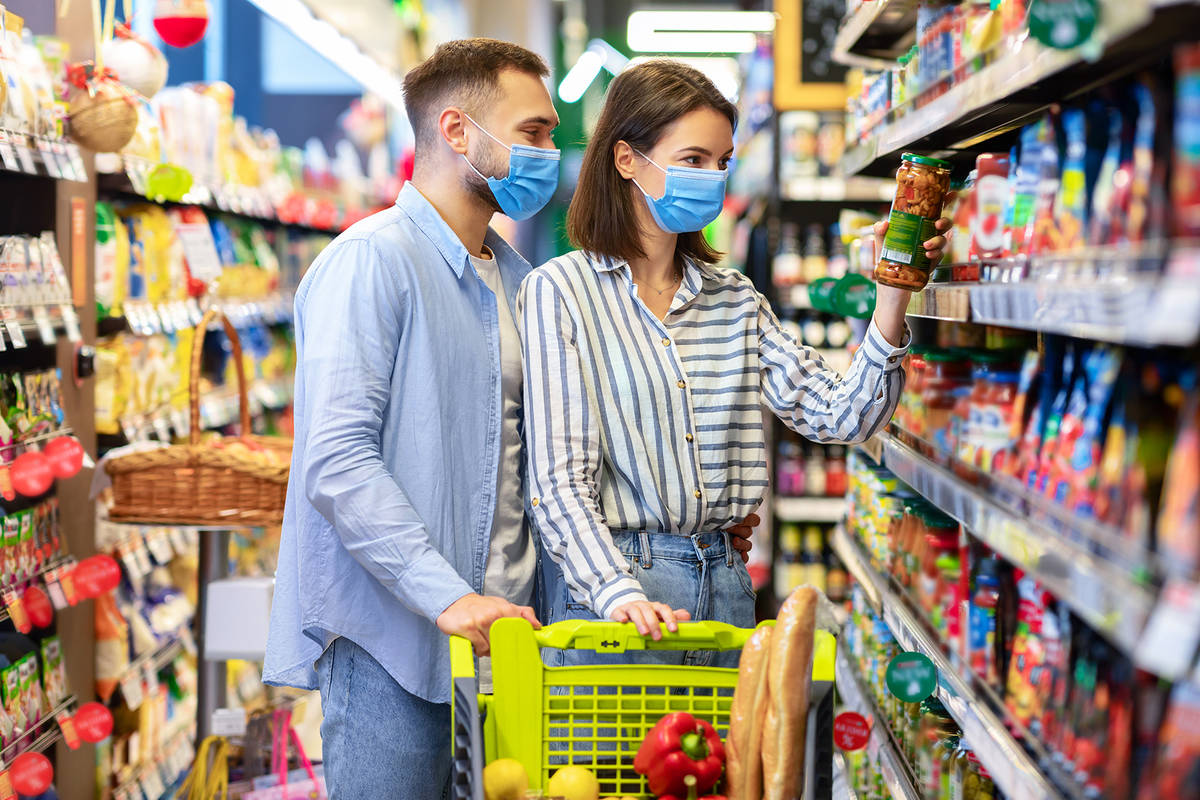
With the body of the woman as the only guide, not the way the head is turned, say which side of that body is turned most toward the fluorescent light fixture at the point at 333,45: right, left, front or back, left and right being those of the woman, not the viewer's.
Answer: back

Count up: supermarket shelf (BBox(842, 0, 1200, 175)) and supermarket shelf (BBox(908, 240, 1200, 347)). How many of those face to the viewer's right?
0

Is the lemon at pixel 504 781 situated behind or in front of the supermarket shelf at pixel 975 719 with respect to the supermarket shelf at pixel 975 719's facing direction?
in front

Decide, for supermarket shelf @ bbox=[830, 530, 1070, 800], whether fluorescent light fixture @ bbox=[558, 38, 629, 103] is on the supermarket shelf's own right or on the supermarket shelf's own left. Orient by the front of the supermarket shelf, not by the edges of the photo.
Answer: on the supermarket shelf's own right

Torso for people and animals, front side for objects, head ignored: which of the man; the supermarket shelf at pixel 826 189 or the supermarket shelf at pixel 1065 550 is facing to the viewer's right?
the man

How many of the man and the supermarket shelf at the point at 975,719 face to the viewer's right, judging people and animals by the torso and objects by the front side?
1

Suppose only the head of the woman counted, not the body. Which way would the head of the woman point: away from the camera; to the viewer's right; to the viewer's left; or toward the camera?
to the viewer's right

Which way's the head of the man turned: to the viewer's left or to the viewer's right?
to the viewer's right

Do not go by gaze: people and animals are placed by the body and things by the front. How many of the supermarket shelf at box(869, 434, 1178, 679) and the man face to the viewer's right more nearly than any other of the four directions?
1
